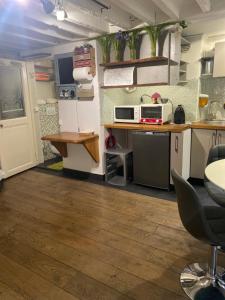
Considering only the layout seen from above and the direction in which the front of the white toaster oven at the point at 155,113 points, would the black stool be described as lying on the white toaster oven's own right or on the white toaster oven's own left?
on the white toaster oven's own left

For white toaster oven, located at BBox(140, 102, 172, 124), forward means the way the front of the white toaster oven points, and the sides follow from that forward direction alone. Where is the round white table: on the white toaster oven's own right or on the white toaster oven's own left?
on the white toaster oven's own left

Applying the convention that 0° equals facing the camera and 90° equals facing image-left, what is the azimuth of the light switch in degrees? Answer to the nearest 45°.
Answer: approximately 0°

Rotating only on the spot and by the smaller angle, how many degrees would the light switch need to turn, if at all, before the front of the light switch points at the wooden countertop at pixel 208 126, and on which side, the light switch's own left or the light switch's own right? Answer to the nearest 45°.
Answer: approximately 45° to the light switch's own left

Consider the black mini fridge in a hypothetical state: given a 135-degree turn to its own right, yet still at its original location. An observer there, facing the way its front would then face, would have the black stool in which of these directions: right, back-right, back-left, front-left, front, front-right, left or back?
back

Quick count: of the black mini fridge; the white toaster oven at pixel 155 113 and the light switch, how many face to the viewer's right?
0

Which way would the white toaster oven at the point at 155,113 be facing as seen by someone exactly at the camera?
facing the viewer and to the left of the viewer

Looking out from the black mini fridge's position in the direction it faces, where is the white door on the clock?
The white door is roughly at 2 o'clock from the black mini fridge.
